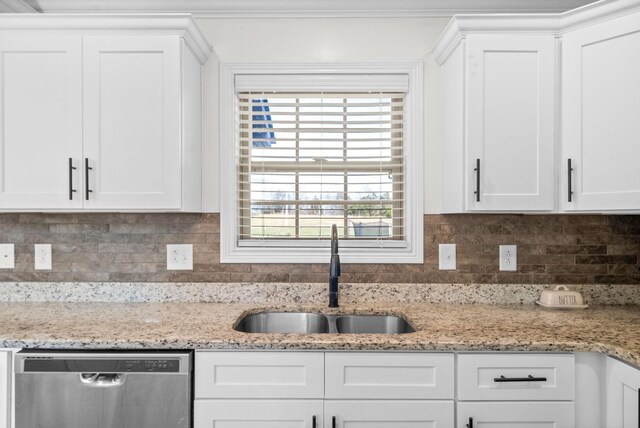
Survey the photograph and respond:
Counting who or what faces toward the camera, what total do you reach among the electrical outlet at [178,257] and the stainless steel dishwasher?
2

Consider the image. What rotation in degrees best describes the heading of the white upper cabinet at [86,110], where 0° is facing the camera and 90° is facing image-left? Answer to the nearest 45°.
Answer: approximately 0°

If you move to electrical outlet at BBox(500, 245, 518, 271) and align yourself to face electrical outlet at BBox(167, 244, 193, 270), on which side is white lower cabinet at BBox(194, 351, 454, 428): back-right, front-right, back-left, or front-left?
front-left

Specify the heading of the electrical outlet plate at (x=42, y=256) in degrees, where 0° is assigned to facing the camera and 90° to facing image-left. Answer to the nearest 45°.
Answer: approximately 0°

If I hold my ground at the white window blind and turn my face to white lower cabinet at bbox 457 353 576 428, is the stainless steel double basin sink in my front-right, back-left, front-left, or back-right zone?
front-right

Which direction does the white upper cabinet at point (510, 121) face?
toward the camera

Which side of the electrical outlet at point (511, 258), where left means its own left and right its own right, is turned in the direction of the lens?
front

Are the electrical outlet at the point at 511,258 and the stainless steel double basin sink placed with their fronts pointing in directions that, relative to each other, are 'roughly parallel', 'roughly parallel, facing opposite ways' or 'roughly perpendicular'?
roughly parallel

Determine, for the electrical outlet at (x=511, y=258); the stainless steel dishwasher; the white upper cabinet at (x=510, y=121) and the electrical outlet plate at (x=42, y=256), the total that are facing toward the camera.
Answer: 4
